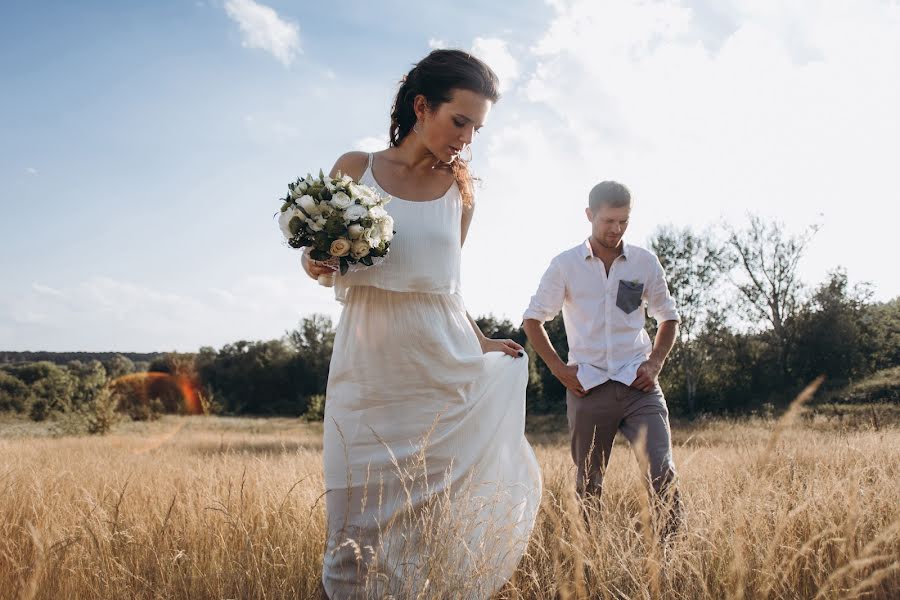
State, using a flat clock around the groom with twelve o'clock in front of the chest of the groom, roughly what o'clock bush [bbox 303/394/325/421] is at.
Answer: The bush is roughly at 5 o'clock from the groom.

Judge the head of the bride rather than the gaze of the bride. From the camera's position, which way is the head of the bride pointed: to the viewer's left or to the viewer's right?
to the viewer's right

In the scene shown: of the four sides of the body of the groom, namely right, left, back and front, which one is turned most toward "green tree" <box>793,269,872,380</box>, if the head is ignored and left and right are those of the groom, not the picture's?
back

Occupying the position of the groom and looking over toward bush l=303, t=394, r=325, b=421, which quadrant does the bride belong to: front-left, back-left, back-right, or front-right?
back-left

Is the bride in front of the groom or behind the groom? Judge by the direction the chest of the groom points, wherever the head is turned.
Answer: in front

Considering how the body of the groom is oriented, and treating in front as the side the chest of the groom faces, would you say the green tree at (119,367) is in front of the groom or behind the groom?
behind

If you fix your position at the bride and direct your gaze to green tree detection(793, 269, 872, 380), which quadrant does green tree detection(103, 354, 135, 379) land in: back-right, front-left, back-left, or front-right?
front-left

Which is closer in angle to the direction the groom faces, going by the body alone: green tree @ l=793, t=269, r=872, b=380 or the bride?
the bride

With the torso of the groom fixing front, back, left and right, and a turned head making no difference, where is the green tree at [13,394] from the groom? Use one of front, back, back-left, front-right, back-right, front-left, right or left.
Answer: back-right

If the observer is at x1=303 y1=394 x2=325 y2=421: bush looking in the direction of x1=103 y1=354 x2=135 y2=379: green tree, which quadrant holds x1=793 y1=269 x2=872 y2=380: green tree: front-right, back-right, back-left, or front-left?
back-right

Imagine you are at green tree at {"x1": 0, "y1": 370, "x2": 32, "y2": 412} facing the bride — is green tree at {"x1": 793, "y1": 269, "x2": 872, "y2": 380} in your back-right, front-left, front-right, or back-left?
front-left

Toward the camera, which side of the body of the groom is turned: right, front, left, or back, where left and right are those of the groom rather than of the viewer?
front
